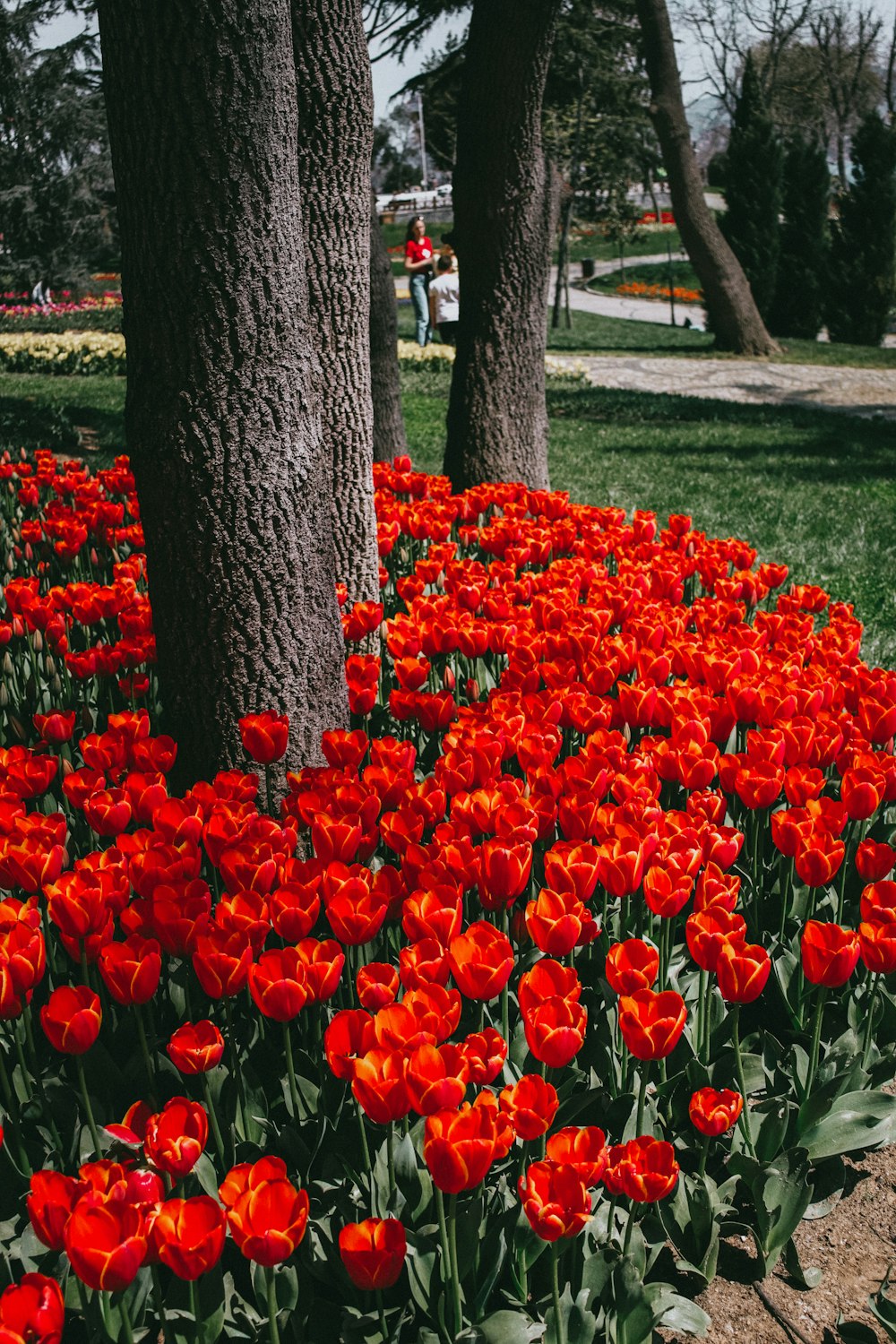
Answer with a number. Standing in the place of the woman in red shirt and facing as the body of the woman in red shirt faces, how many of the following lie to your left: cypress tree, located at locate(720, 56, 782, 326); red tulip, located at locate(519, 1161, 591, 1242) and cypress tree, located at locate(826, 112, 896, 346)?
2

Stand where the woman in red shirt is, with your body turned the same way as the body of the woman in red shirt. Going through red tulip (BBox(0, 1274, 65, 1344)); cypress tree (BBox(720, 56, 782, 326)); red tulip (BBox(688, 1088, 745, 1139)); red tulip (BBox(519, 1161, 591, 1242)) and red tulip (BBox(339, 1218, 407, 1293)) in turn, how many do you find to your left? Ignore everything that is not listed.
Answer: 1

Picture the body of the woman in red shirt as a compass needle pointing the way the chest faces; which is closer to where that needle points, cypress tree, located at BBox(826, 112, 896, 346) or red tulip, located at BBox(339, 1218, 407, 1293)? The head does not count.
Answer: the red tulip

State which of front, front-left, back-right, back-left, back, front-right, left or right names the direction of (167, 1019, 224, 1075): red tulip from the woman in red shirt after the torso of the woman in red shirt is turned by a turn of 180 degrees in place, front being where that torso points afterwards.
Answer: back-left

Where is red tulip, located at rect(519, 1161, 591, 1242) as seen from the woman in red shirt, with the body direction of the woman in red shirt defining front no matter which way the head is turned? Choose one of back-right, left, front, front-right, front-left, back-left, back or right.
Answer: front-right

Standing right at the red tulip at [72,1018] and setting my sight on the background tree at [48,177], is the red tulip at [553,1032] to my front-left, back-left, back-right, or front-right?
back-right

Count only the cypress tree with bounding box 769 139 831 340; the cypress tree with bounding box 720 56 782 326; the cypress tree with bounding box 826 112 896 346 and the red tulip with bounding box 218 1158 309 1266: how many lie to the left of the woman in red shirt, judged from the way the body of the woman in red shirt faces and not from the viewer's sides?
3

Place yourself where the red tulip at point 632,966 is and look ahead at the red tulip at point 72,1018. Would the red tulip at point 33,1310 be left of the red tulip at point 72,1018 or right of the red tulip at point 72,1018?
left

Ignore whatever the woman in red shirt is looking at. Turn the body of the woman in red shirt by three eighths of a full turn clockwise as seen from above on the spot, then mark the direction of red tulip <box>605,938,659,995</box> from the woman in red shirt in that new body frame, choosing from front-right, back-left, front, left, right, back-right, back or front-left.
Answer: left

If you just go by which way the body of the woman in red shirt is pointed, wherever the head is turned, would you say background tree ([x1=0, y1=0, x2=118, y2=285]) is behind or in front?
behind

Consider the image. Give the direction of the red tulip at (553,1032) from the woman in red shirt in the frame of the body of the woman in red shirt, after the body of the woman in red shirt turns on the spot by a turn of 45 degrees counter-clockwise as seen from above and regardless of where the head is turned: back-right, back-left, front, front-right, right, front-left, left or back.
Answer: right

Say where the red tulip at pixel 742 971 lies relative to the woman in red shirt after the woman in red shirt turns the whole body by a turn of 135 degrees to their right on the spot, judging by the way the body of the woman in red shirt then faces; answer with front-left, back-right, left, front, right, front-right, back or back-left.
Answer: left

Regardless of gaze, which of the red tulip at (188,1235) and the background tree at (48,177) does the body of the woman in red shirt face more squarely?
the red tulip

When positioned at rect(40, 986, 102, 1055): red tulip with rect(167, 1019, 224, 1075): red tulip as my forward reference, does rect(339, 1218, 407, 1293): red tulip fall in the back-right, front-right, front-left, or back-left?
front-right

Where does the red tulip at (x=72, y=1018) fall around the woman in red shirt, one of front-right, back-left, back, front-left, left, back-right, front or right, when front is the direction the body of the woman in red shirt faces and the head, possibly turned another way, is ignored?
front-right

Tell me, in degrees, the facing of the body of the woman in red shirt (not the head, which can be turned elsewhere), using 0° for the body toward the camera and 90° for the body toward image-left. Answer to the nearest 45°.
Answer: approximately 315°
